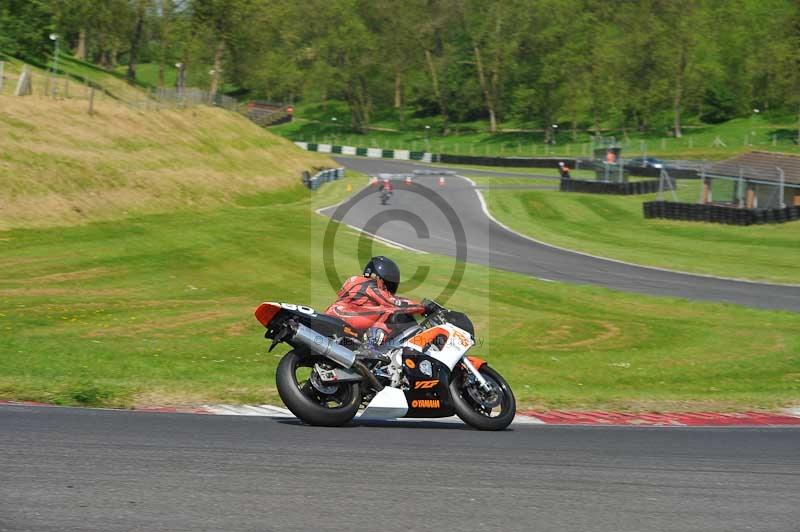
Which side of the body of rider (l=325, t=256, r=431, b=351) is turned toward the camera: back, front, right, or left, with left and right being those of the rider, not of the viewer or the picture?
right

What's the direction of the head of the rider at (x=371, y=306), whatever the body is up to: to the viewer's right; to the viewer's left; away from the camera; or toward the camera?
to the viewer's right

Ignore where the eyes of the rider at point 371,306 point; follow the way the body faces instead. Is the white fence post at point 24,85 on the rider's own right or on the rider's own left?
on the rider's own left

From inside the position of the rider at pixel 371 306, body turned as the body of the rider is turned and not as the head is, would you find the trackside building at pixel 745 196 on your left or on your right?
on your left

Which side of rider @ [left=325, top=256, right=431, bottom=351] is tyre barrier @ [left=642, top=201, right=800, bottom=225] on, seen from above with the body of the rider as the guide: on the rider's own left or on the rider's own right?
on the rider's own left

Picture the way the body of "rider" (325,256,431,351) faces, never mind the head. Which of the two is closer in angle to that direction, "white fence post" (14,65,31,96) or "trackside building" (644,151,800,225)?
the trackside building
